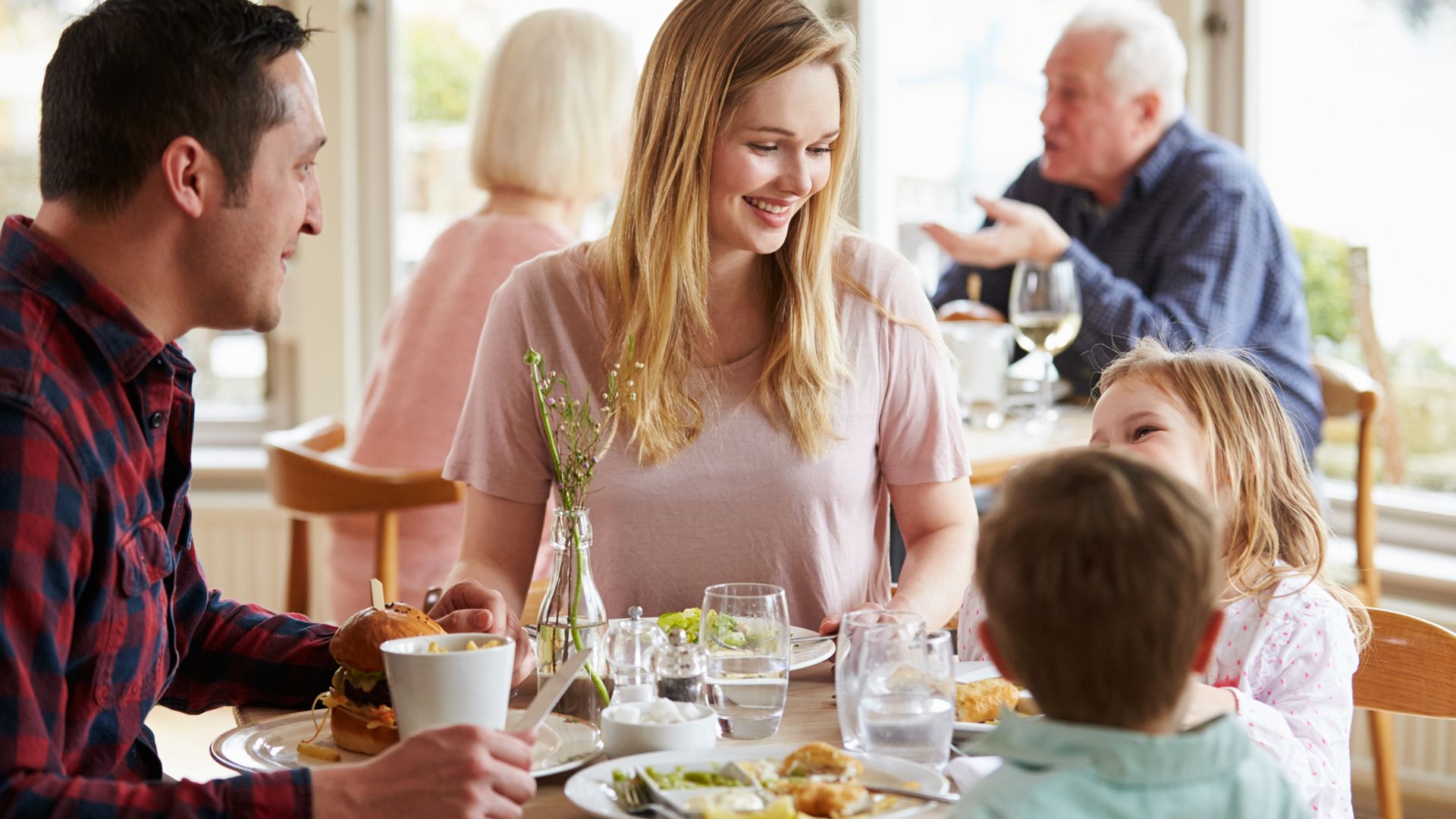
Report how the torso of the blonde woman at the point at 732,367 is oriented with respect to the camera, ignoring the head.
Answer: toward the camera

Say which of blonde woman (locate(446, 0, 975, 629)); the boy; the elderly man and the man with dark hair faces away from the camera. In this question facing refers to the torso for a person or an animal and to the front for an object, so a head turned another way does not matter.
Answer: the boy

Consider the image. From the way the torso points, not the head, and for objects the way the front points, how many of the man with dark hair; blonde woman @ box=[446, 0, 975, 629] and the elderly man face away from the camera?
0

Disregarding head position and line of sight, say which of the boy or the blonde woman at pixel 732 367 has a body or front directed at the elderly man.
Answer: the boy

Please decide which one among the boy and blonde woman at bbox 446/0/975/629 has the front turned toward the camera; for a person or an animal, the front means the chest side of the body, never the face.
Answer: the blonde woman

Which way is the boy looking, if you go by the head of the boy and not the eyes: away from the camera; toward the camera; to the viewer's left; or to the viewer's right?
away from the camera

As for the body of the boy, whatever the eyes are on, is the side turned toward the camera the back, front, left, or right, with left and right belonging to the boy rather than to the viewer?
back

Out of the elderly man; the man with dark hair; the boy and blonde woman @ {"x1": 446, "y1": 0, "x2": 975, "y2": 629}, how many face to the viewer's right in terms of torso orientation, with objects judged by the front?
1

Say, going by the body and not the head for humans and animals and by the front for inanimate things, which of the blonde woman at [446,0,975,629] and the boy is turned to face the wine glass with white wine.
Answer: the boy

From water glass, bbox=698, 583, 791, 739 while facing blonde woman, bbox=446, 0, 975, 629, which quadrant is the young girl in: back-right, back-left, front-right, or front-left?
front-right

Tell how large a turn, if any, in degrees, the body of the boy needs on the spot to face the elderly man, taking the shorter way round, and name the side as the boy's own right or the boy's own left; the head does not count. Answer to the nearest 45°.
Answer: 0° — they already face them

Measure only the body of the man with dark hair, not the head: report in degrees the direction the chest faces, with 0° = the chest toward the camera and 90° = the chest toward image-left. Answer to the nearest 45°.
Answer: approximately 270°

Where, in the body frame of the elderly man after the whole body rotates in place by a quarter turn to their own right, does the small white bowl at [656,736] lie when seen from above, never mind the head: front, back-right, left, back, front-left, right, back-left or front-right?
back-left
